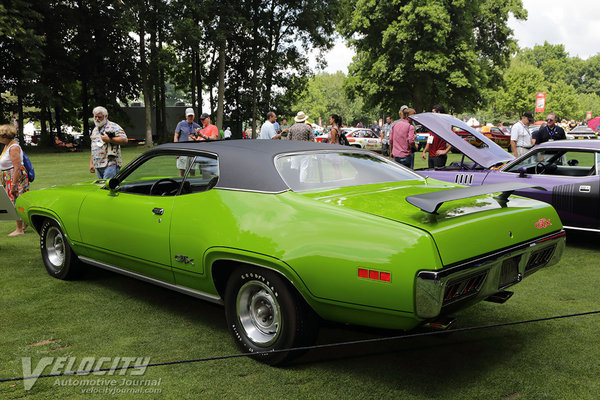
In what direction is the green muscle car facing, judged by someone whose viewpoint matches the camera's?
facing away from the viewer and to the left of the viewer

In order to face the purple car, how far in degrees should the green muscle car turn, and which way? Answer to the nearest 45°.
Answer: approximately 90° to its right

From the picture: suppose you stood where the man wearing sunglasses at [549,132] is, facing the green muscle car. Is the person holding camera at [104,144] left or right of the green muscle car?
right

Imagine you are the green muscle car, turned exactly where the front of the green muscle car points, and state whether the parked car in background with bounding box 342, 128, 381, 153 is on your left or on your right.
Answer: on your right

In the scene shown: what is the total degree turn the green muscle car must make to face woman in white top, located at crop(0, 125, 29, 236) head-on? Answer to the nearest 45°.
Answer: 0° — it already faces them
